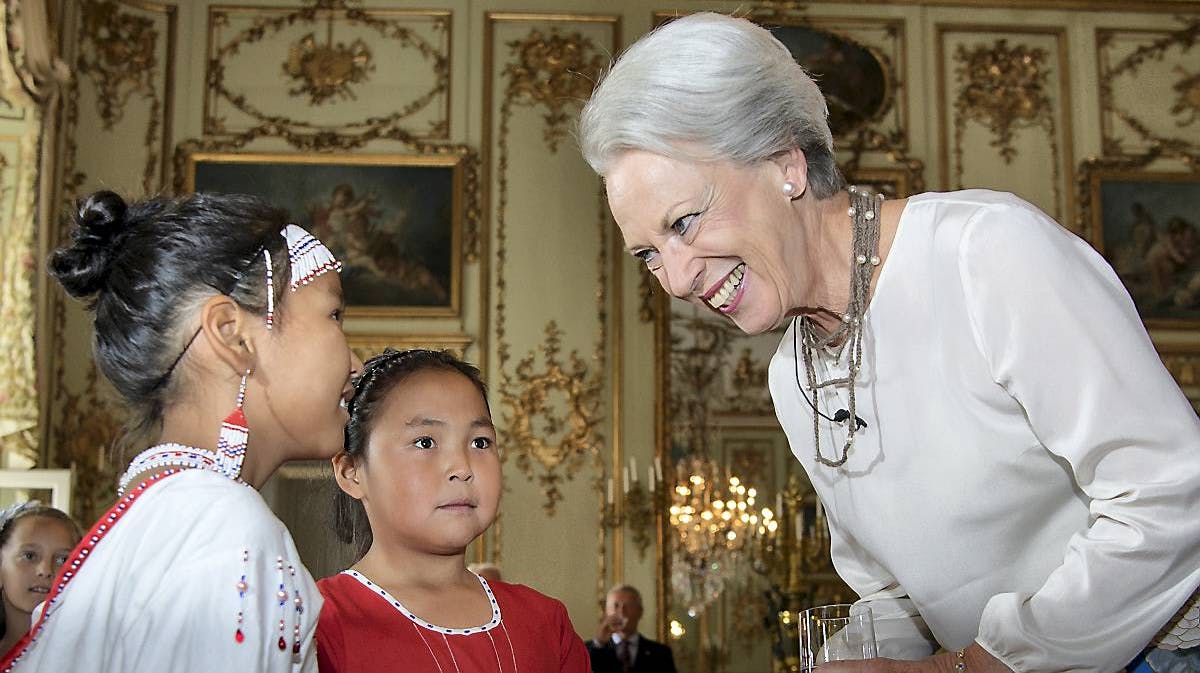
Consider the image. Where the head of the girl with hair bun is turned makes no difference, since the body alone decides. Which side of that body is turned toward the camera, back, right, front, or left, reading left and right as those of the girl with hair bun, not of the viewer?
right

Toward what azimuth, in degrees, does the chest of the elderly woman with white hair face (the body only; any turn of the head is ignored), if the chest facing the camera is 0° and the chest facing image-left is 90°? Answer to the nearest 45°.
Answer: approximately 45°

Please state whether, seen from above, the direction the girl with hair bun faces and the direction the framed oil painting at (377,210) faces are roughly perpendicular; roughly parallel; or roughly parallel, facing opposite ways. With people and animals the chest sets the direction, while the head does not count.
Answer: roughly perpendicular

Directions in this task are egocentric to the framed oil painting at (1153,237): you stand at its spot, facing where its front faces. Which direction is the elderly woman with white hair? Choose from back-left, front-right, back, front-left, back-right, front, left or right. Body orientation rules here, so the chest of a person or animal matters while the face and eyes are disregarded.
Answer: front

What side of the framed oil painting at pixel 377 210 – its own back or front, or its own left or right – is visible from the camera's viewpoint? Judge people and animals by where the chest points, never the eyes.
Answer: front

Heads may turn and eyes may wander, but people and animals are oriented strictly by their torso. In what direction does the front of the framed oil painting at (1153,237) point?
toward the camera

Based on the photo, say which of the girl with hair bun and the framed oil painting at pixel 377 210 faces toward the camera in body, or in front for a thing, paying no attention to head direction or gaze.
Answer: the framed oil painting

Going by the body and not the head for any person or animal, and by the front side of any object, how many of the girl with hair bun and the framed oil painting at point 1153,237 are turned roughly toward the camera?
1

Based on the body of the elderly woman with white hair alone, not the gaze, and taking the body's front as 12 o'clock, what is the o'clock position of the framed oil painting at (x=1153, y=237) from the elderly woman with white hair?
The framed oil painting is roughly at 5 o'clock from the elderly woman with white hair.

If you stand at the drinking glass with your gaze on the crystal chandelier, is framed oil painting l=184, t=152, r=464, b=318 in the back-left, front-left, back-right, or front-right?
front-left

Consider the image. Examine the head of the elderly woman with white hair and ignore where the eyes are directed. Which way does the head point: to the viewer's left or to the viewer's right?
to the viewer's left

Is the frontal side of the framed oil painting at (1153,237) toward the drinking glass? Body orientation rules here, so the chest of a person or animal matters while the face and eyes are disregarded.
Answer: yes

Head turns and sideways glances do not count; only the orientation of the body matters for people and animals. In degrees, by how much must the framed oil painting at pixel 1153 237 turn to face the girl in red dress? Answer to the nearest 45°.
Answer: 0° — it already faces them

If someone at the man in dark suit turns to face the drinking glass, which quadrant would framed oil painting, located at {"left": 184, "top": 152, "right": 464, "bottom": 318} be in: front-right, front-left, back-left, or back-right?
back-right
